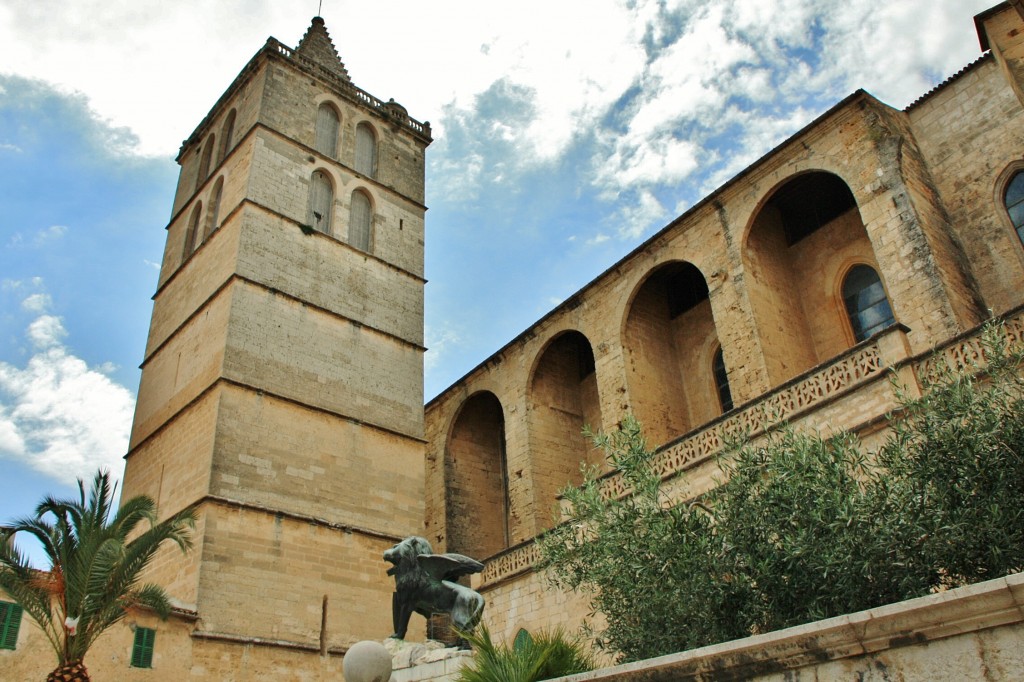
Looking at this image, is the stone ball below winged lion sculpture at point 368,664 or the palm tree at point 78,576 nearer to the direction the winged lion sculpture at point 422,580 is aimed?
the palm tree

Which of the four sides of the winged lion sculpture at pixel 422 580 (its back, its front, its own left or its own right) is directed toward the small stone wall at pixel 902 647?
left

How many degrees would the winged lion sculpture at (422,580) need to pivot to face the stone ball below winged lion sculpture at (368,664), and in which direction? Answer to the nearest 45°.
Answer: approximately 90° to its left

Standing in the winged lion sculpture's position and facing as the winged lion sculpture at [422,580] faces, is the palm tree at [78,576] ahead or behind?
ahead

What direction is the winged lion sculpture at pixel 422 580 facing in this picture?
to the viewer's left
